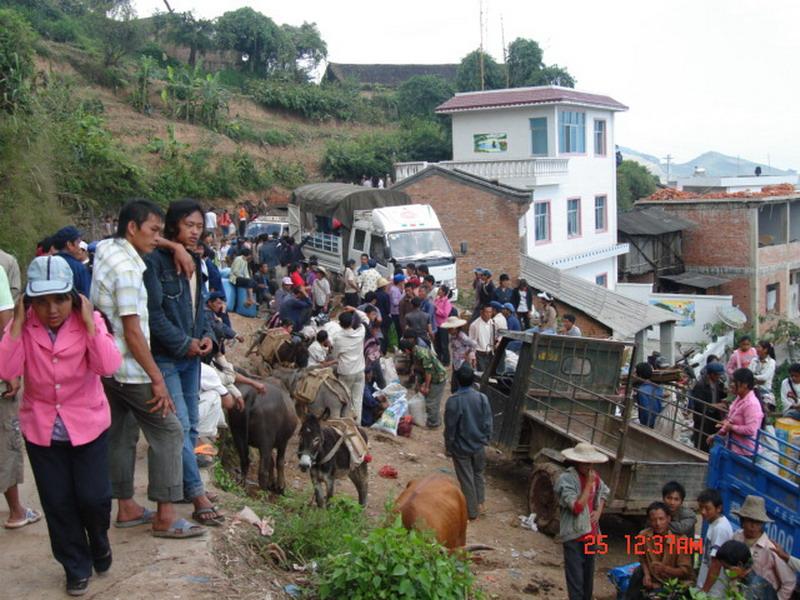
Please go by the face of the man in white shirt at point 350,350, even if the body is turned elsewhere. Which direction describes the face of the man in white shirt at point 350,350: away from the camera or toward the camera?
away from the camera

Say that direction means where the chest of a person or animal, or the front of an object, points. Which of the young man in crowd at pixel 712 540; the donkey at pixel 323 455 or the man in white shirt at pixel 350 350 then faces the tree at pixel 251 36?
the man in white shirt

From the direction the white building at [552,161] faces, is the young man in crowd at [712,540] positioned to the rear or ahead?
ahead

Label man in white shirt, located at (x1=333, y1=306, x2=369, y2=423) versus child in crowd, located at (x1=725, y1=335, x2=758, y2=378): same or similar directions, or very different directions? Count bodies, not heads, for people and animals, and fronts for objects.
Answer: very different directions

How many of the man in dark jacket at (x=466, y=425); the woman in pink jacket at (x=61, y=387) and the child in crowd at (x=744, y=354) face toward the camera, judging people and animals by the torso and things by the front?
2

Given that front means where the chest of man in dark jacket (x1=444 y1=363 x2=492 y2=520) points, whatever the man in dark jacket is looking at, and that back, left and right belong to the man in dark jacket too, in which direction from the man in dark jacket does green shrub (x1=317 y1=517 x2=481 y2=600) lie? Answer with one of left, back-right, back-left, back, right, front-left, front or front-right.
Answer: back

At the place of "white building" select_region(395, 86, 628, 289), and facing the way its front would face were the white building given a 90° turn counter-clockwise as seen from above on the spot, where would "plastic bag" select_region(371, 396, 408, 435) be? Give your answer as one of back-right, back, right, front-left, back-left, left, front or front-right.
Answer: back-right

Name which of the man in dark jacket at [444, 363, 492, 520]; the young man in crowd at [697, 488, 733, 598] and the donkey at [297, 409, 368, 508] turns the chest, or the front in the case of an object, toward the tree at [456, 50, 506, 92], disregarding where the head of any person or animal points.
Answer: the man in dark jacket

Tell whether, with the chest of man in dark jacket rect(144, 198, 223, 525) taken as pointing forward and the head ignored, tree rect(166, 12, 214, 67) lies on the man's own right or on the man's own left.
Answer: on the man's own left

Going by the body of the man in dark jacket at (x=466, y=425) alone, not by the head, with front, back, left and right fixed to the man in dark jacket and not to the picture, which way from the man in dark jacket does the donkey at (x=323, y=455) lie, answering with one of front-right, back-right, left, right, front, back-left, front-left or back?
back-left

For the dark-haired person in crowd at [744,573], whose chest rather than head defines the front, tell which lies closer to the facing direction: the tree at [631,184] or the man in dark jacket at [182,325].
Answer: the man in dark jacket

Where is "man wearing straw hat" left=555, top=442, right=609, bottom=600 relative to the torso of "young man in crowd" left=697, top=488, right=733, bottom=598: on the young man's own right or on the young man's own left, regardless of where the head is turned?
on the young man's own right
